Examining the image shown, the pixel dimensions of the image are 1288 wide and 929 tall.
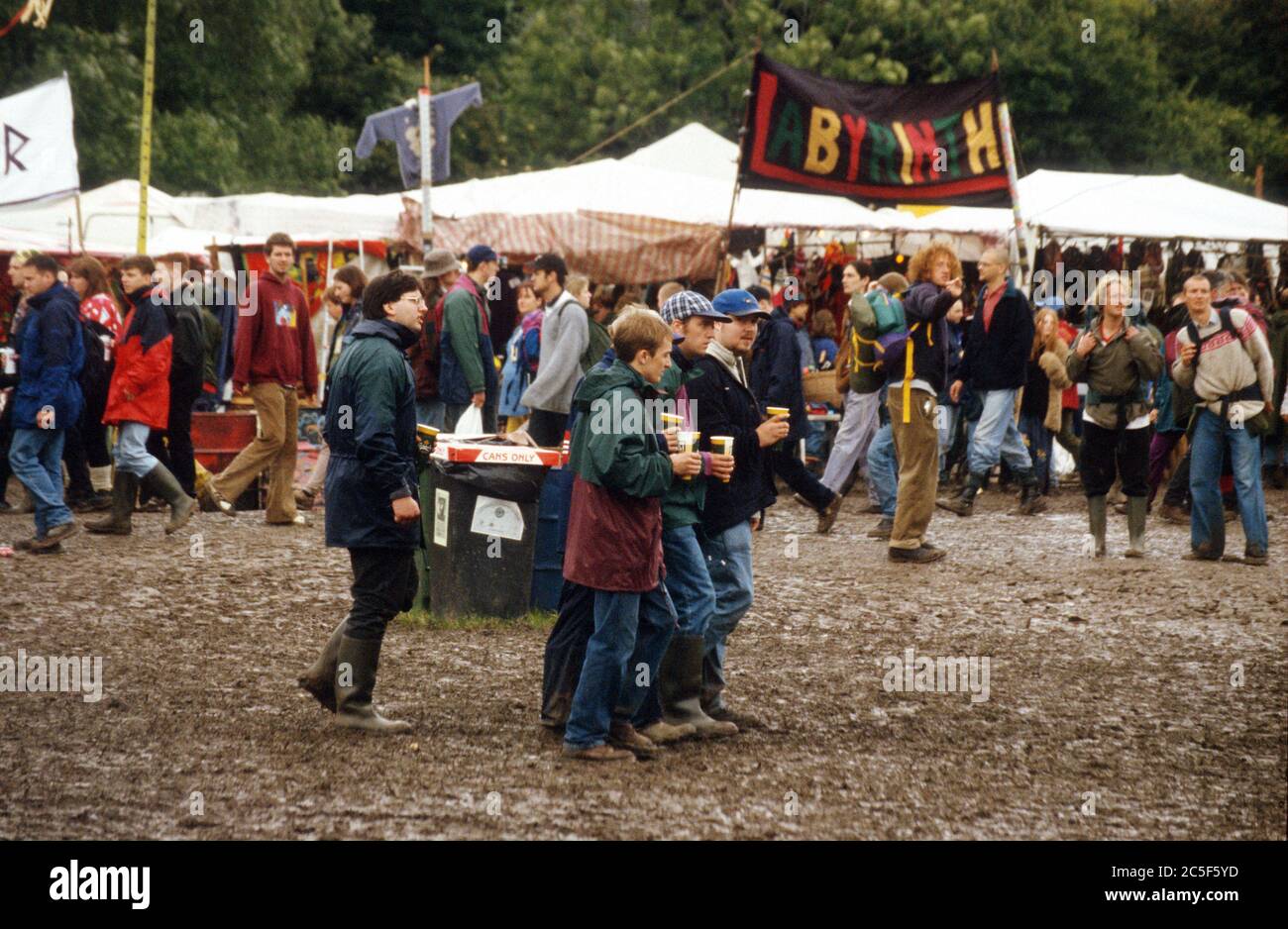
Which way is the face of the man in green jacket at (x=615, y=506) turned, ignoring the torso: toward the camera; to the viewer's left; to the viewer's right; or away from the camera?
to the viewer's right

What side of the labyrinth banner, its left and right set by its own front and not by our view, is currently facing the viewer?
front

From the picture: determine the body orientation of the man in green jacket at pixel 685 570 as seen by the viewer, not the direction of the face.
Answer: to the viewer's right

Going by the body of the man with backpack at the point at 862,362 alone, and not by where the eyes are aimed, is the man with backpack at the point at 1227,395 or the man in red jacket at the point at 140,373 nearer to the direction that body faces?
the man in red jacket

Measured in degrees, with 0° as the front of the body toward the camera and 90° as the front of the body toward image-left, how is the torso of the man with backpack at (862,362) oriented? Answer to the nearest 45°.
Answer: approximately 90°

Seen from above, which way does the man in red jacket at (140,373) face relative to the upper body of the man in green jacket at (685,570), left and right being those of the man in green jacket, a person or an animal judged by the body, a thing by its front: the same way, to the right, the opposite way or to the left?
the opposite way

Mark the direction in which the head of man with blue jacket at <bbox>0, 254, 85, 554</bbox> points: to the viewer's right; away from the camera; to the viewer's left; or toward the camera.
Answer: to the viewer's left

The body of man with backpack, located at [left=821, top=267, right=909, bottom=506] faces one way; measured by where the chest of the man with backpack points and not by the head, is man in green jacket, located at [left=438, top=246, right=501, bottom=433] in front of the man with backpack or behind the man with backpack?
in front

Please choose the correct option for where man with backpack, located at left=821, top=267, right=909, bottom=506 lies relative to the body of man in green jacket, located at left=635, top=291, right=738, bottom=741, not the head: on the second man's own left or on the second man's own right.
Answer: on the second man's own left

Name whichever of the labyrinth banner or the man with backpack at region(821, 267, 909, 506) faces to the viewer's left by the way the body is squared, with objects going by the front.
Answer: the man with backpack
